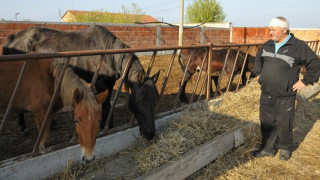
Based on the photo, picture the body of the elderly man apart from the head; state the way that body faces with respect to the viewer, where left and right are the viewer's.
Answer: facing the viewer and to the left of the viewer

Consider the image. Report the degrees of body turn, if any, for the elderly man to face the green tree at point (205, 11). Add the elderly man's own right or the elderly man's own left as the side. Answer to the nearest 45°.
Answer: approximately 135° to the elderly man's own right

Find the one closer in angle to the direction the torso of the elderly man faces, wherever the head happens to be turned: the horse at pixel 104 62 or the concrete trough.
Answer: the concrete trough

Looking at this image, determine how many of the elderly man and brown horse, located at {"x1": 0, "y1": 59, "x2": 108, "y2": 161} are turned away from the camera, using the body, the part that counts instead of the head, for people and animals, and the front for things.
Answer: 0

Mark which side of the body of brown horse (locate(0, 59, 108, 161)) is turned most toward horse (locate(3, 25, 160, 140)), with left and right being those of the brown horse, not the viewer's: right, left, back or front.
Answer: left

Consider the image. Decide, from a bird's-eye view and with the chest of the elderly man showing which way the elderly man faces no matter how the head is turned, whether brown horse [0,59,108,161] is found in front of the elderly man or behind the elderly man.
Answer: in front

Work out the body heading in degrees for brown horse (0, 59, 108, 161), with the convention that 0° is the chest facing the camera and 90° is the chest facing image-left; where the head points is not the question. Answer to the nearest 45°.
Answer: approximately 315°

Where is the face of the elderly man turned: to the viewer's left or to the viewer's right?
to the viewer's left
